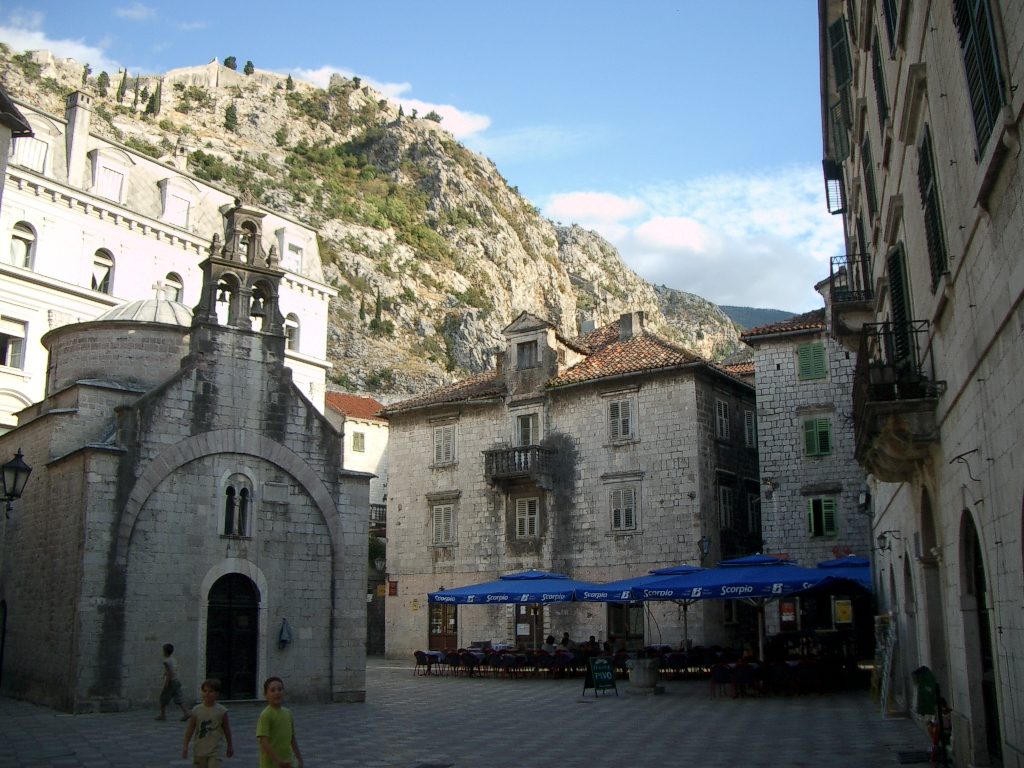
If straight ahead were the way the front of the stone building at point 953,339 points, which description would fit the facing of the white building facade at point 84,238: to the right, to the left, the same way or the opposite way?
the opposite way

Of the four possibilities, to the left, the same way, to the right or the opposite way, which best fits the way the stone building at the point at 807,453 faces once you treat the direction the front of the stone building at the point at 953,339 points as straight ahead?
to the left

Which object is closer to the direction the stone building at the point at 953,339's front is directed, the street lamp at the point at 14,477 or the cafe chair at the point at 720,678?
the street lamp

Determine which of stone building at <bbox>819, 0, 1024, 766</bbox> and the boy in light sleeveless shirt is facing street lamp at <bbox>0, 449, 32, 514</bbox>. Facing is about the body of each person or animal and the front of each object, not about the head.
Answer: the stone building

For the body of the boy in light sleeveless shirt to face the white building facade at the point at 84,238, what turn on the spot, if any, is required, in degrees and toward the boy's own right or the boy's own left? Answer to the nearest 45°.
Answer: approximately 180°

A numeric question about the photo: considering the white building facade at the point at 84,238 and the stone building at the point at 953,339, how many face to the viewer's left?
1

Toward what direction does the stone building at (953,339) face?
to the viewer's left

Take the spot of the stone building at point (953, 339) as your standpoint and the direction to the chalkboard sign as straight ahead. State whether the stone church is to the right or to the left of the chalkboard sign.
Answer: left

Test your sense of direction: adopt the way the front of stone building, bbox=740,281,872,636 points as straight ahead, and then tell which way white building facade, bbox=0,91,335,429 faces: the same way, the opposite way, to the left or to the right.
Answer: to the left

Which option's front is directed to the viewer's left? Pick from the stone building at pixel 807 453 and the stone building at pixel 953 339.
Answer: the stone building at pixel 953 339

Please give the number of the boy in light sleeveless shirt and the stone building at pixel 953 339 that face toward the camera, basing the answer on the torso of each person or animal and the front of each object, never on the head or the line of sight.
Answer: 1
